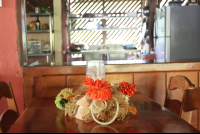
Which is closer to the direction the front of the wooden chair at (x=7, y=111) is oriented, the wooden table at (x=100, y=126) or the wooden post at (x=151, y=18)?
the wooden table

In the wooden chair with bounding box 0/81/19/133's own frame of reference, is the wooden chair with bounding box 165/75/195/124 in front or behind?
in front

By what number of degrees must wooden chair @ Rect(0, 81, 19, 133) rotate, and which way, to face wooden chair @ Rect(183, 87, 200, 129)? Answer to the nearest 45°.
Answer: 0° — it already faces it

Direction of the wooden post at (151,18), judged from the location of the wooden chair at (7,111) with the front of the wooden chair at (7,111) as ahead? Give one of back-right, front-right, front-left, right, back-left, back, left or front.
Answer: left

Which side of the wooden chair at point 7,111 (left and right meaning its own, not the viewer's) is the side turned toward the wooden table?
front

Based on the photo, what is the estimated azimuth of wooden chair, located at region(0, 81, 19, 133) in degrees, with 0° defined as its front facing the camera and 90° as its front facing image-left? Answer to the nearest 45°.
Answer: approximately 315°

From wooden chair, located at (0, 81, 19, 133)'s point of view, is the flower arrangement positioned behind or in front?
in front
